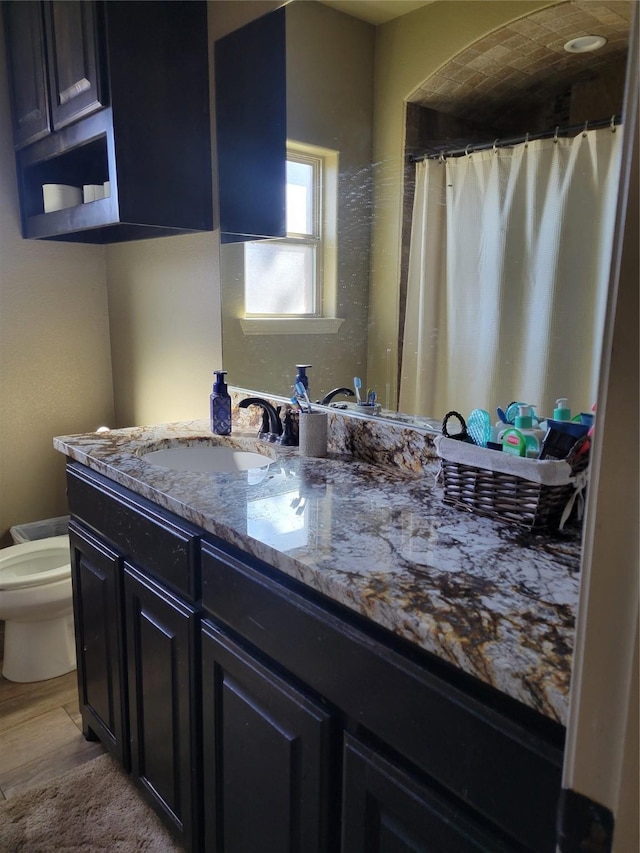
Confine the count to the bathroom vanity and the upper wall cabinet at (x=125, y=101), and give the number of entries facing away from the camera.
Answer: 0

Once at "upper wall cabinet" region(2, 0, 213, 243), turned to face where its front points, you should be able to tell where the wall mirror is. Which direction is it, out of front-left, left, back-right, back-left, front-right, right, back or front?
left

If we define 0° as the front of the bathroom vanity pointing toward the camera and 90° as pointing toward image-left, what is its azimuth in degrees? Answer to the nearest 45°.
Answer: approximately 45°
